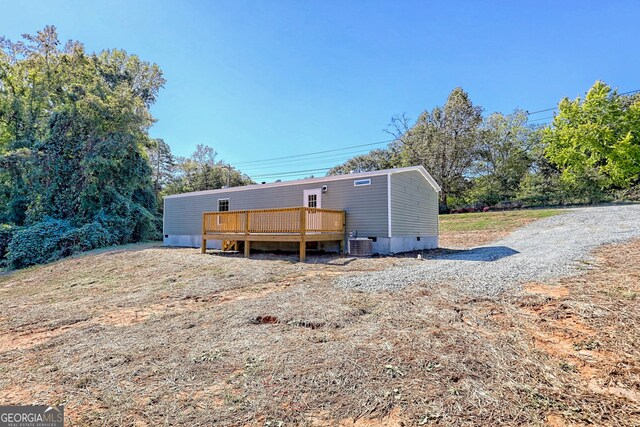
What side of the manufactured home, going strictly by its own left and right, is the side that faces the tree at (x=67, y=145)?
right

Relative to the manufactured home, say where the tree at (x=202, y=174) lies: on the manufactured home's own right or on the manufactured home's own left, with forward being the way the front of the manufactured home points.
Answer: on the manufactured home's own right

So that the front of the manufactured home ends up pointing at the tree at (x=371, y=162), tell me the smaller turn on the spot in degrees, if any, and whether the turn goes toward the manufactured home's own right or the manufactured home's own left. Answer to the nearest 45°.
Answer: approximately 135° to the manufactured home's own right

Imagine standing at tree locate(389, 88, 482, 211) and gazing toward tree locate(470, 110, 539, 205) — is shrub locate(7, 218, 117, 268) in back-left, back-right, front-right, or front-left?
back-right

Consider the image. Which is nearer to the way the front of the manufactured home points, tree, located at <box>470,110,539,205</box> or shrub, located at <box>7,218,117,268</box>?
the shrub

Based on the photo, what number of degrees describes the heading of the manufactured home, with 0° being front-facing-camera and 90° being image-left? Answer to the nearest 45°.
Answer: approximately 45°

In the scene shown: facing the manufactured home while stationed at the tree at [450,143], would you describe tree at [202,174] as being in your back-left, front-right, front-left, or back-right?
front-right

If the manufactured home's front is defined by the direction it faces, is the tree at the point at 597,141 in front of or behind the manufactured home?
behind

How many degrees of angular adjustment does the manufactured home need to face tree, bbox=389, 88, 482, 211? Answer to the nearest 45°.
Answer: approximately 180°

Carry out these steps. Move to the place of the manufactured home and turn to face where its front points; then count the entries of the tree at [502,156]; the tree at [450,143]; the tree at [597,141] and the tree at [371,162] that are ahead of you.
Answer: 0

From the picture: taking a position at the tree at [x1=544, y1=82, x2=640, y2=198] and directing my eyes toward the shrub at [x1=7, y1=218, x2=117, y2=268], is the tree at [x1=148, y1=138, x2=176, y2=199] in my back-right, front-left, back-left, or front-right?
front-right

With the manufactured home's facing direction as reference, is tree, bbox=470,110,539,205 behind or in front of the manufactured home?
behind

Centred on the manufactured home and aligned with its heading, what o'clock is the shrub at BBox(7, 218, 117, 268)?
The shrub is roughly at 2 o'clock from the manufactured home.
